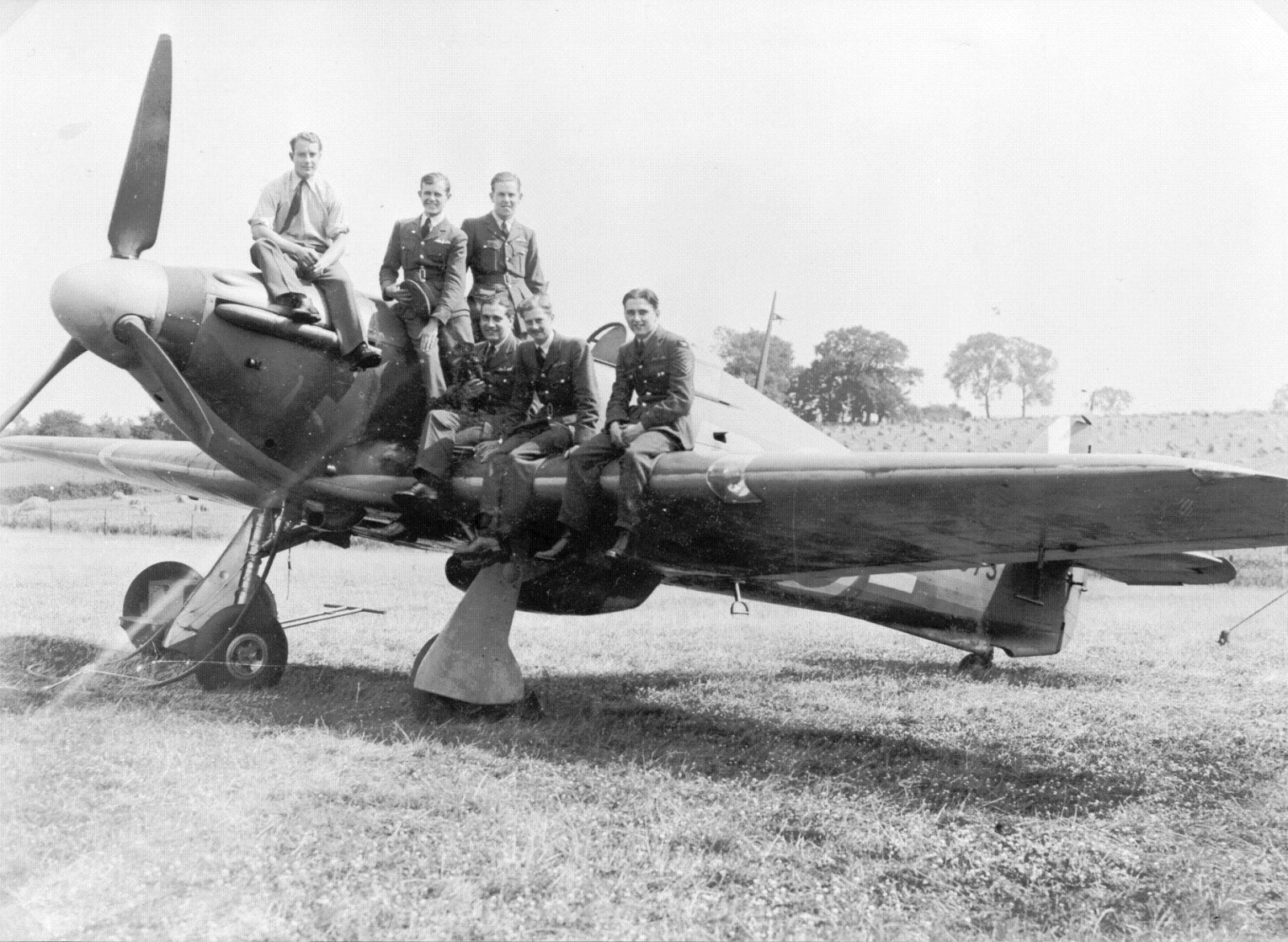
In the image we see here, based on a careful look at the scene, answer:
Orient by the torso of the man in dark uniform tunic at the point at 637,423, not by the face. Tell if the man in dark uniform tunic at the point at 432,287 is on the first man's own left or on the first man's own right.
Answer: on the first man's own right

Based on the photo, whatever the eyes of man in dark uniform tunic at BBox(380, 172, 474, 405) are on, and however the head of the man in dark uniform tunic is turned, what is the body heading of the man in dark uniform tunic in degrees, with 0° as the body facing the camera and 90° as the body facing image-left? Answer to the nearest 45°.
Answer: approximately 0°

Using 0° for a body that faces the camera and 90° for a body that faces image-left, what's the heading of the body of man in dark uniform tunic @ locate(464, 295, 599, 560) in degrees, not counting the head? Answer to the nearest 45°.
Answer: approximately 45°

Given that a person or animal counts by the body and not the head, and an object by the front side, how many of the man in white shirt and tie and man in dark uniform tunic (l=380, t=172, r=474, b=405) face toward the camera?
2

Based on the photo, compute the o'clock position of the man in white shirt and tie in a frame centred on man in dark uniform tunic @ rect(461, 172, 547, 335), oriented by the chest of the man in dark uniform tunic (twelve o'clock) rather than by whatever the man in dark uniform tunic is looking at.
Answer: The man in white shirt and tie is roughly at 2 o'clock from the man in dark uniform tunic.

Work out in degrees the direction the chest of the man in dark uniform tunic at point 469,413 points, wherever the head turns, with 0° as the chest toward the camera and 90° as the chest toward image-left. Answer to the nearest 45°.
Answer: approximately 45°

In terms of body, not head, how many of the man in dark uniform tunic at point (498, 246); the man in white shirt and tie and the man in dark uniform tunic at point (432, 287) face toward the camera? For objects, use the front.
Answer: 3

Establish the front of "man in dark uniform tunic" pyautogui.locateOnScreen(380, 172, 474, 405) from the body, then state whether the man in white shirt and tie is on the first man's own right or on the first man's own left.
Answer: on the first man's own right

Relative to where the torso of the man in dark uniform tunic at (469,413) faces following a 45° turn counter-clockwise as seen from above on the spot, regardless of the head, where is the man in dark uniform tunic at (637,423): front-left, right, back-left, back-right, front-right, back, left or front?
front-left

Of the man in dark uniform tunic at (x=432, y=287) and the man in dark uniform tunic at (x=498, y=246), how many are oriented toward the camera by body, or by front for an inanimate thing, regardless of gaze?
2
